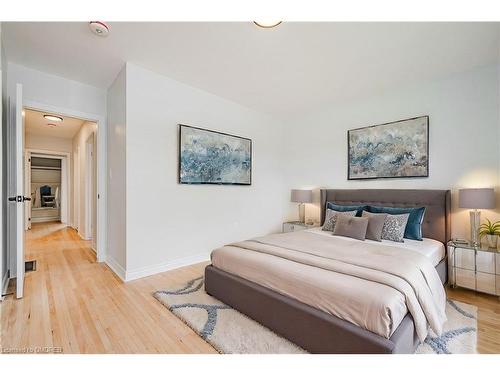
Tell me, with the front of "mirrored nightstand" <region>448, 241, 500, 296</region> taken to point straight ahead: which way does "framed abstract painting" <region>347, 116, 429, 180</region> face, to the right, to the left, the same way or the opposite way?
the same way

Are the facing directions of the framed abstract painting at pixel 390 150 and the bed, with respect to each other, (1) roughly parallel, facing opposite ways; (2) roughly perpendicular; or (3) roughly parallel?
roughly parallel

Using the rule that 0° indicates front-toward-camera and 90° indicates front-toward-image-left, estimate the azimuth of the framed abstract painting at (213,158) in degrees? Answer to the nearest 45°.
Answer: approximately 315°

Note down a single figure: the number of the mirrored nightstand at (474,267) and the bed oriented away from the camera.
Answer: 0

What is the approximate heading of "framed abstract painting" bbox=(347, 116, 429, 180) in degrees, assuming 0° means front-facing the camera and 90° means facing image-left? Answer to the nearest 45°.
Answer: approximately 45°

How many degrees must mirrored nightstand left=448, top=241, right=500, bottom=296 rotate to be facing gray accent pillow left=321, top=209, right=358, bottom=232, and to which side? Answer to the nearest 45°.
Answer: approximately 45° to its right

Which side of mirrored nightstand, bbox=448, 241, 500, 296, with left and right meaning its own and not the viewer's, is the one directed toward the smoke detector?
front

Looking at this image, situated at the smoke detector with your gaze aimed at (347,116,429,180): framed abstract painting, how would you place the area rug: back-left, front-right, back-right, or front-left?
front-right

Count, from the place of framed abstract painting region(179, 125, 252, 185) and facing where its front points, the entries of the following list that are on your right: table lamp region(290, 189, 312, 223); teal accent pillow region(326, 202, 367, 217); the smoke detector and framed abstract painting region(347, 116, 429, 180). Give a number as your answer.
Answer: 1

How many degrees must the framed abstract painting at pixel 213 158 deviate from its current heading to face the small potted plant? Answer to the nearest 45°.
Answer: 0° — it already faces it

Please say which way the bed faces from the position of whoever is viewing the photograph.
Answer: facing the viewer and to the left of the viewer

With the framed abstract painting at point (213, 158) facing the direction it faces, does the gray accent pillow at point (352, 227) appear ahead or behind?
ahead

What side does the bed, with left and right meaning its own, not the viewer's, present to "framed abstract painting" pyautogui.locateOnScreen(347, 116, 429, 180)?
back

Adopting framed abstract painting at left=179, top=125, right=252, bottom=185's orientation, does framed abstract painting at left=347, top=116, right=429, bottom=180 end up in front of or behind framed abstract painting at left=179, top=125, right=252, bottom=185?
in front

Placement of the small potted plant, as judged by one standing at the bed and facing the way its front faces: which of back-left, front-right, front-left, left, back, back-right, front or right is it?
back

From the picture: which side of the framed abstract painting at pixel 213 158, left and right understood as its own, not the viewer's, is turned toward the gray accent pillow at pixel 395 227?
front

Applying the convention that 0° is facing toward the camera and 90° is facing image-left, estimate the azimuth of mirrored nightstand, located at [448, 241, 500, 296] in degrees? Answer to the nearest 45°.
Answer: approximately 45°
